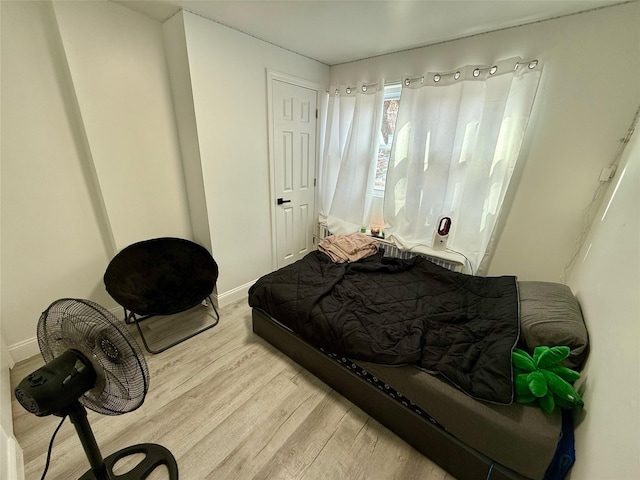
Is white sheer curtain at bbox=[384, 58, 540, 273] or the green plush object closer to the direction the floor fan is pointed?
the white sheer curtain

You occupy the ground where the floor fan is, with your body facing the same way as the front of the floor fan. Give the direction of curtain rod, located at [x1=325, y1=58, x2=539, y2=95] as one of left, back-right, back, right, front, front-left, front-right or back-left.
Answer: front-right

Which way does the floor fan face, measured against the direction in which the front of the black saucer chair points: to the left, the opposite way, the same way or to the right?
to the left

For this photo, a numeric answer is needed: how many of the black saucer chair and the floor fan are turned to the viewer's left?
0

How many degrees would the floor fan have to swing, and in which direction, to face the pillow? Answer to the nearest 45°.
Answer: approximately 90° to its right

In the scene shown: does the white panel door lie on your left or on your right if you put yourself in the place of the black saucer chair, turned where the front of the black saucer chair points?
on your left

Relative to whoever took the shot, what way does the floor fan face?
facing away from the viewer and to the right of the viewer

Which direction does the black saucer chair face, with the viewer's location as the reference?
facing the viewer and to the right of the viewer

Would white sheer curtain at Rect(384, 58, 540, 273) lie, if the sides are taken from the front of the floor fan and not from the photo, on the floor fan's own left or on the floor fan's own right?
on the floor fan's own right

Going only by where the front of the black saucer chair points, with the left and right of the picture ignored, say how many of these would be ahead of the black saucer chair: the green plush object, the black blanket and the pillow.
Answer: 3

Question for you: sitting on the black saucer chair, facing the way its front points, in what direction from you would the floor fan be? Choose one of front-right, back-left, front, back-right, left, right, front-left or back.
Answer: front-right

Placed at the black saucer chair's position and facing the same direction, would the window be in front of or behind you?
in front

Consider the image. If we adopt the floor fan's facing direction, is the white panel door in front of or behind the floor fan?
in front
